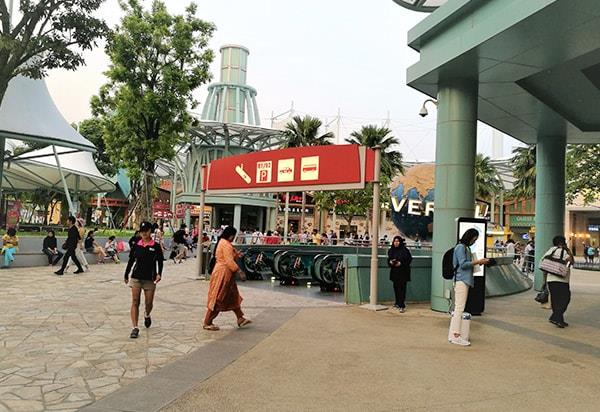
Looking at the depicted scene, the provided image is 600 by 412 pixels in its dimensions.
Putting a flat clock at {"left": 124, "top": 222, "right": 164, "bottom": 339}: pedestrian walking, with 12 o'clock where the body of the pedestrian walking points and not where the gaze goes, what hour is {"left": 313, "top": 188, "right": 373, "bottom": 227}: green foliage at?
The green foliage is roughly at 7 o'clock from the pedestrian walking.

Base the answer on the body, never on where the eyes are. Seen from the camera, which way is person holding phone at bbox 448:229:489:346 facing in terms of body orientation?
to the viewer's right

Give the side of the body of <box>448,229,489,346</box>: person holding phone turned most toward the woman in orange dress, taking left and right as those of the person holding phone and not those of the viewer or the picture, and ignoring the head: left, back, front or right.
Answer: back

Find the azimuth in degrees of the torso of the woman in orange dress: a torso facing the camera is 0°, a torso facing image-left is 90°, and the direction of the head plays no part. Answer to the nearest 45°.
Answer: approximately 270°

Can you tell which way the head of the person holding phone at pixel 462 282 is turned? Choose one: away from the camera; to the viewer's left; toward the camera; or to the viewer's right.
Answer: to the viewer's right

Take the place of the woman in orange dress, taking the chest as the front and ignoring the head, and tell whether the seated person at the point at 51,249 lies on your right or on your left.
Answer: on your left

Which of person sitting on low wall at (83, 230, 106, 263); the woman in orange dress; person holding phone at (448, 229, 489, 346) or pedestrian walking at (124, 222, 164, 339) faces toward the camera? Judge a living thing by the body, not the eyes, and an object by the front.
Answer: pedestrian walking at (124, 222, 164, 339)
